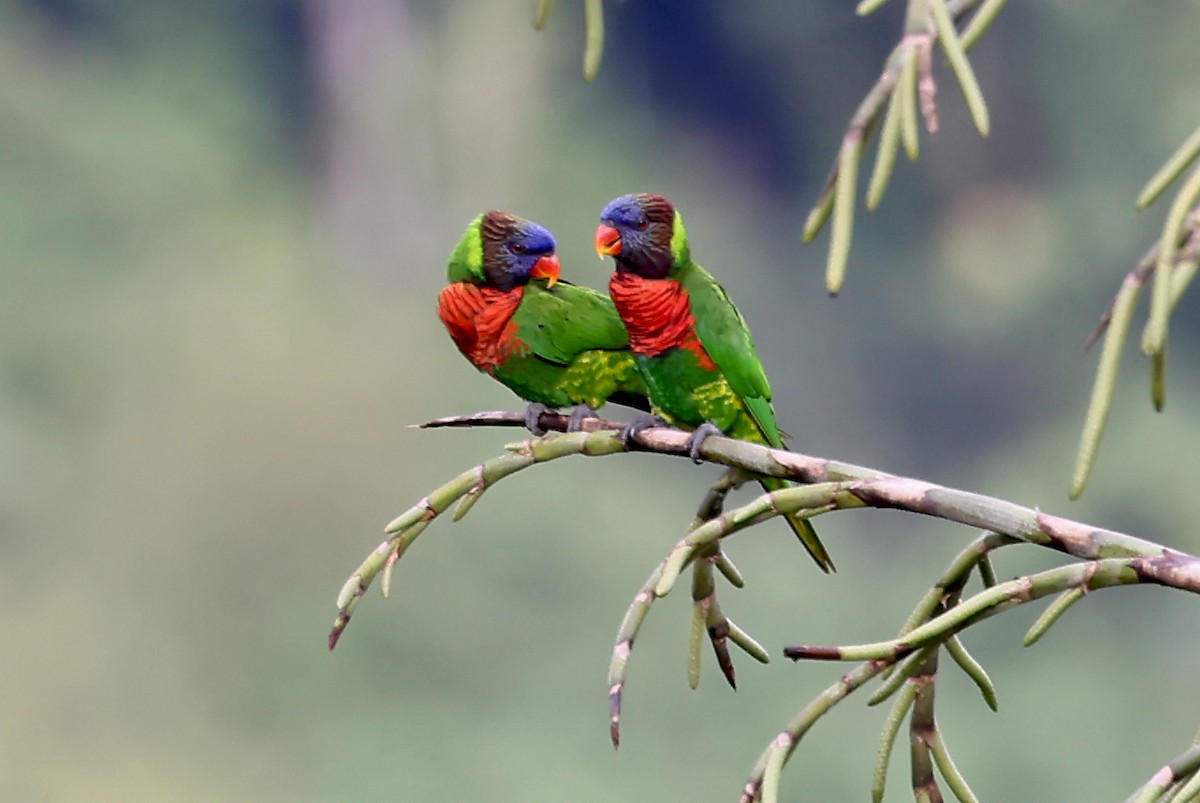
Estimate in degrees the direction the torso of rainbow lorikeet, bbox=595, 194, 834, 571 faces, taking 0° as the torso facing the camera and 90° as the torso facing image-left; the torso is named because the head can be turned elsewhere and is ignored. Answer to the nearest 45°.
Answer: approximately 45°

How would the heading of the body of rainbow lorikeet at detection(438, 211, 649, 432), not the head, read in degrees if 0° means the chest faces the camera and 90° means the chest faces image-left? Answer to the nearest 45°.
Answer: approximately 90°
